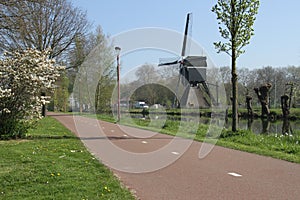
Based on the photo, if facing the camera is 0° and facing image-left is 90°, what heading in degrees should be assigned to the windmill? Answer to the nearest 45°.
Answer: approximately 45°

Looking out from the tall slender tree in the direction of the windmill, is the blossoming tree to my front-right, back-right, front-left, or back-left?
back-left

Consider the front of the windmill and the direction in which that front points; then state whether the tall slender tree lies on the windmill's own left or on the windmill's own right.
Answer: on the windmill's own left

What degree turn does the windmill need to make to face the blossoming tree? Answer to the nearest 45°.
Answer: approximately 45° to its left
